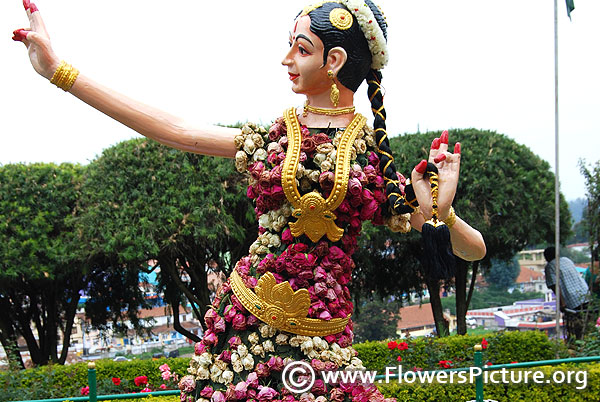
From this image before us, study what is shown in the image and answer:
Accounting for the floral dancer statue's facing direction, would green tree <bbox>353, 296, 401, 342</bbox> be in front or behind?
behind

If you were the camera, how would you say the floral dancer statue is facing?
facing the viewer

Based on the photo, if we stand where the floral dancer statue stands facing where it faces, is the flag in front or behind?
behind

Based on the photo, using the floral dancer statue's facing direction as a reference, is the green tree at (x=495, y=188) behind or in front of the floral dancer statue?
behind

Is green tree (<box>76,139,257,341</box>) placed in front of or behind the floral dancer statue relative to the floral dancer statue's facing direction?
behind

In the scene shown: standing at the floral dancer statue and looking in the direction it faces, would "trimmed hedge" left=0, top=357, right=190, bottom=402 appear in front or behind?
behind

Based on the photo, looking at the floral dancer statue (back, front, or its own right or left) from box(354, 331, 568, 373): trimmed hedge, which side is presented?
back
